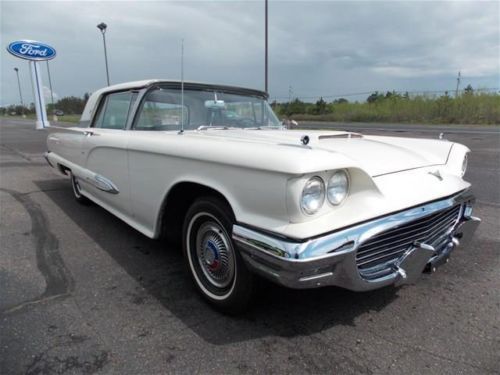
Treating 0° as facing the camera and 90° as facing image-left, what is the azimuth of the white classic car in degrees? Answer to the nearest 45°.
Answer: approximately 315°

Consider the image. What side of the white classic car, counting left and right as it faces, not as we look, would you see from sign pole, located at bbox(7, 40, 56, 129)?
back

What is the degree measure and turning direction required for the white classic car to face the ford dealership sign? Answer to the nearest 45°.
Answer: approximately 180°

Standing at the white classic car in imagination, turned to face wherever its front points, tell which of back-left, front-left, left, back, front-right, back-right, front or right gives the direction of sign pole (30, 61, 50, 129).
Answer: back
